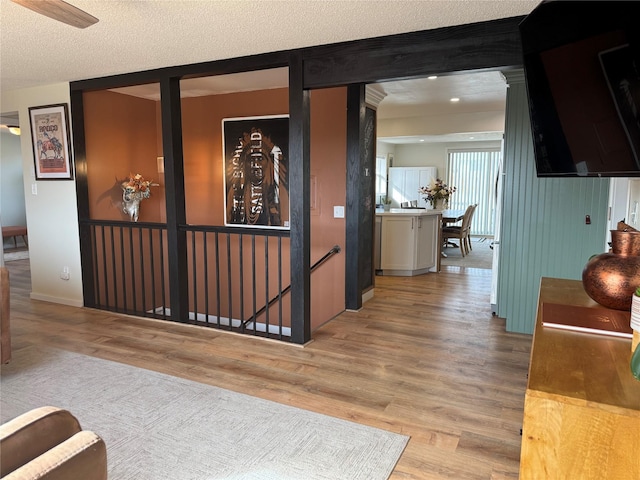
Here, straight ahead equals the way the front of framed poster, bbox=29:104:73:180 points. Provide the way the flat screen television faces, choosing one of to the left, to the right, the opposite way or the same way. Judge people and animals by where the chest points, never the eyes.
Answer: to the right

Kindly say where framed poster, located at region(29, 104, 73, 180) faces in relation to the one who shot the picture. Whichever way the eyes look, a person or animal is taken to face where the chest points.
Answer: facing the viewer

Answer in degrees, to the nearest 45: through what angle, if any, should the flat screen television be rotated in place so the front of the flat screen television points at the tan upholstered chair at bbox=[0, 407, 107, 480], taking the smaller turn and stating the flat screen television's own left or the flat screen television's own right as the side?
0° — it already faces it

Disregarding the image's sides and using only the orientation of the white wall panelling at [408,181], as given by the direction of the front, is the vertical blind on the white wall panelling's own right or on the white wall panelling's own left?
on the white wall panelling's own left

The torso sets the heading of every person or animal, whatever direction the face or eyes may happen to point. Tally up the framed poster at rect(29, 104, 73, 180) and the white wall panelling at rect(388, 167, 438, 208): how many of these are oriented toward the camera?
2

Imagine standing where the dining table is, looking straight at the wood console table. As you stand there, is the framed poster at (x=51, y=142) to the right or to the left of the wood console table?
right

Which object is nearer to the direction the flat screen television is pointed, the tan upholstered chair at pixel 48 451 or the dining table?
the tan upholstered chair

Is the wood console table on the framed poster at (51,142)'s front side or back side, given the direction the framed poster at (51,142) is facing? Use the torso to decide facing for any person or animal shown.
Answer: on the front side

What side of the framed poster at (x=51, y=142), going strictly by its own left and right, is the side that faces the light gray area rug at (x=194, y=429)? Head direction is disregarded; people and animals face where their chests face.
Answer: front

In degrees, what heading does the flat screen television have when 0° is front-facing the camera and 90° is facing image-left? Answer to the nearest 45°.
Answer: approximately 45°
